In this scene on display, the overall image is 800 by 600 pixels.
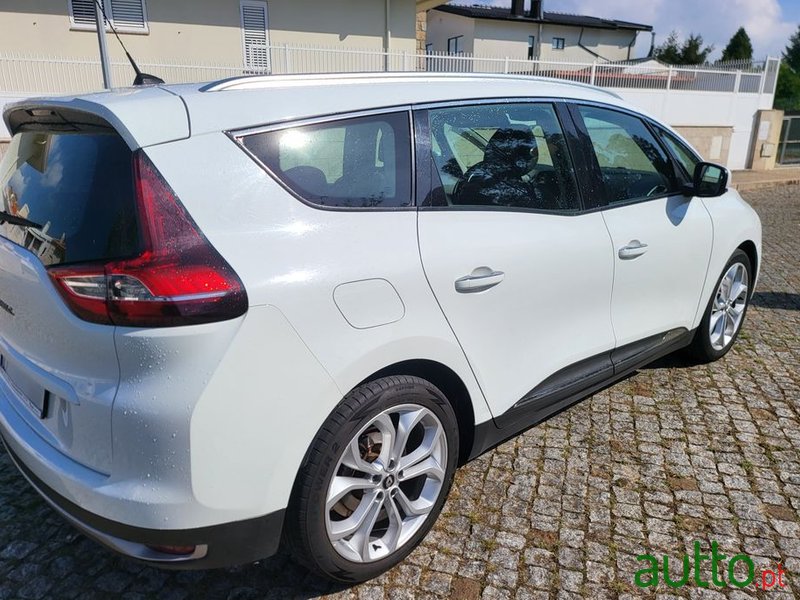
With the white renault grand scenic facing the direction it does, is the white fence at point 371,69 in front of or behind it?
in front

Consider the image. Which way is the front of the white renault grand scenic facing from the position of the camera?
facing away from the viewer and to the right of the viewer
